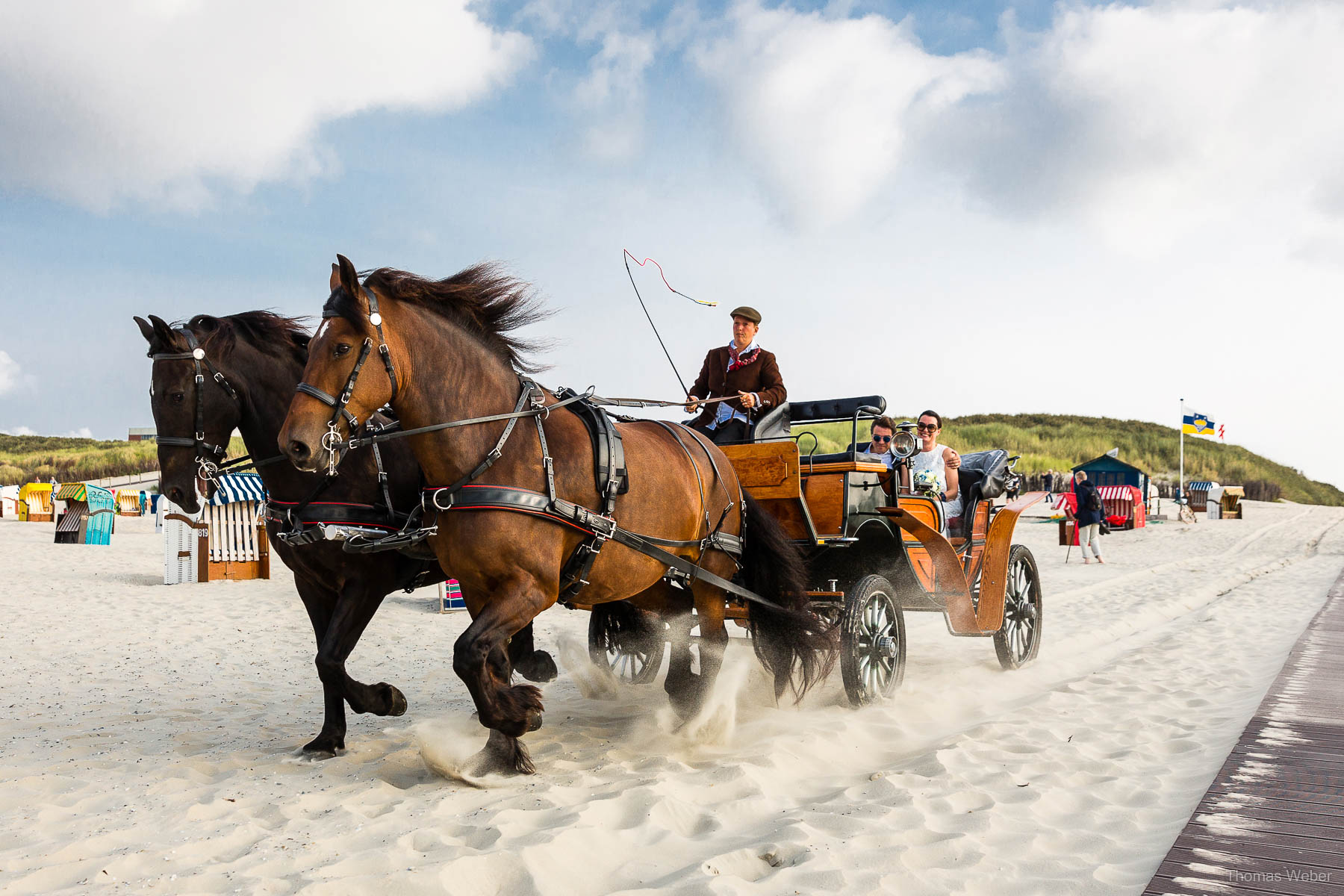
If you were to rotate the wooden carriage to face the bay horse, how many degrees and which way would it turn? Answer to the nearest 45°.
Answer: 0° — it already faces it

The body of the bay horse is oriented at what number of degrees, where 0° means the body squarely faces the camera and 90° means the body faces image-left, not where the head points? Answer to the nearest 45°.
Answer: approximately 45°

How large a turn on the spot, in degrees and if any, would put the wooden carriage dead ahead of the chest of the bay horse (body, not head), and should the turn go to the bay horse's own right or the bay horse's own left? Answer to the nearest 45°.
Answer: approximately 180°

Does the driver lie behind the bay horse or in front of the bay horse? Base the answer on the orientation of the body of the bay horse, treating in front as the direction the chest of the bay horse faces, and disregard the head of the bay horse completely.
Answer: behind

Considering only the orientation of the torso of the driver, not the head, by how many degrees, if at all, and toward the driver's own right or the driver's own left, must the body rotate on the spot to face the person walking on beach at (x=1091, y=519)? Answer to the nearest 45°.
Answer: approximately 180°

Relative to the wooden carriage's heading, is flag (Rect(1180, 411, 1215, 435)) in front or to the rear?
to the rear

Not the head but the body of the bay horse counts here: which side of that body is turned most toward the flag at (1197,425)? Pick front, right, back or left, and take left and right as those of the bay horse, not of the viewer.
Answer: back

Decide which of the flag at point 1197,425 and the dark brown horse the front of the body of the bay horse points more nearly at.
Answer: the dark brown horse
